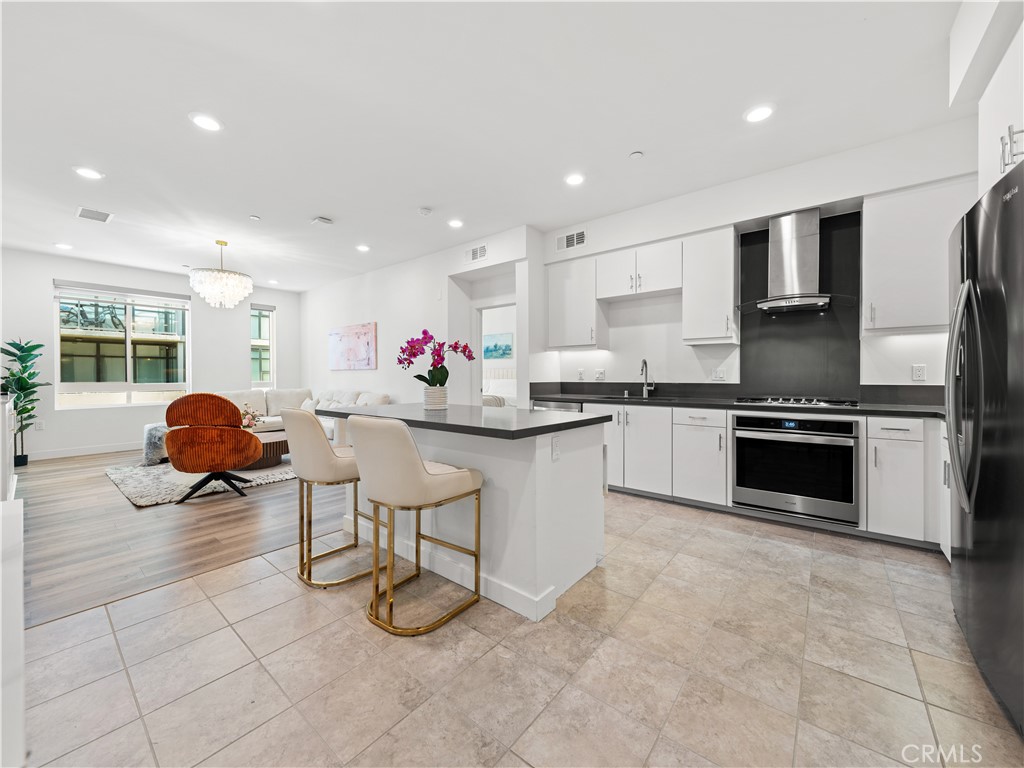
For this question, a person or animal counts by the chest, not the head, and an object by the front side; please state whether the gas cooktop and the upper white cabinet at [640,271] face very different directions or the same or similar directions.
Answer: same or similar directions

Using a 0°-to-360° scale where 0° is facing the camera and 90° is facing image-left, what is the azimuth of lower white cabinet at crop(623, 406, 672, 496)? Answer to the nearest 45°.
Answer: approximately 45°

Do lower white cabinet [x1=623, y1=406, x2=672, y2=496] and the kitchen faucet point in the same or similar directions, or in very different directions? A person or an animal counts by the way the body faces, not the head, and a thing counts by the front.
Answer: same or similar directions

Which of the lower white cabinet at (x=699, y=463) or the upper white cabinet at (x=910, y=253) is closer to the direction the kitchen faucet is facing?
the lower white cabinet

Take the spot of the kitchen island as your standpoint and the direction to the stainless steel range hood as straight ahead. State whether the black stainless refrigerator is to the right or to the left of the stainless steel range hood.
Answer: right

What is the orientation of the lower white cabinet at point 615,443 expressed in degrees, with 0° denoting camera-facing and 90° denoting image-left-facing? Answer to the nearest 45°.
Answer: approximately 45°

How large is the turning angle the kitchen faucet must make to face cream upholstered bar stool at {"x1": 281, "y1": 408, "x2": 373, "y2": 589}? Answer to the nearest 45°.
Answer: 0° — it already faces it

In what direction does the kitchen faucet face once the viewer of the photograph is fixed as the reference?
facing the viewer and to the left of the viewer

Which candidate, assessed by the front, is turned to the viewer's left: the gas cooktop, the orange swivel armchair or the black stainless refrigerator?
the black stainless refrigerator

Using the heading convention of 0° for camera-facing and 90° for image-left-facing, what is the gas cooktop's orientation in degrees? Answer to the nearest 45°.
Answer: approximately 0°

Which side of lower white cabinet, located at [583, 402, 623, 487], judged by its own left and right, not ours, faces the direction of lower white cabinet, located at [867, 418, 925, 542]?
left

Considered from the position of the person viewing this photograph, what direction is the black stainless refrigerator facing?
facing to the left of the viewer

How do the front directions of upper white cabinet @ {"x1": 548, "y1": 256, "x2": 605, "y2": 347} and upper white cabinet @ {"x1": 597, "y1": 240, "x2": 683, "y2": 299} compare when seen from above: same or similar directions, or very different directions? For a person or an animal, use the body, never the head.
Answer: same or similar directions
